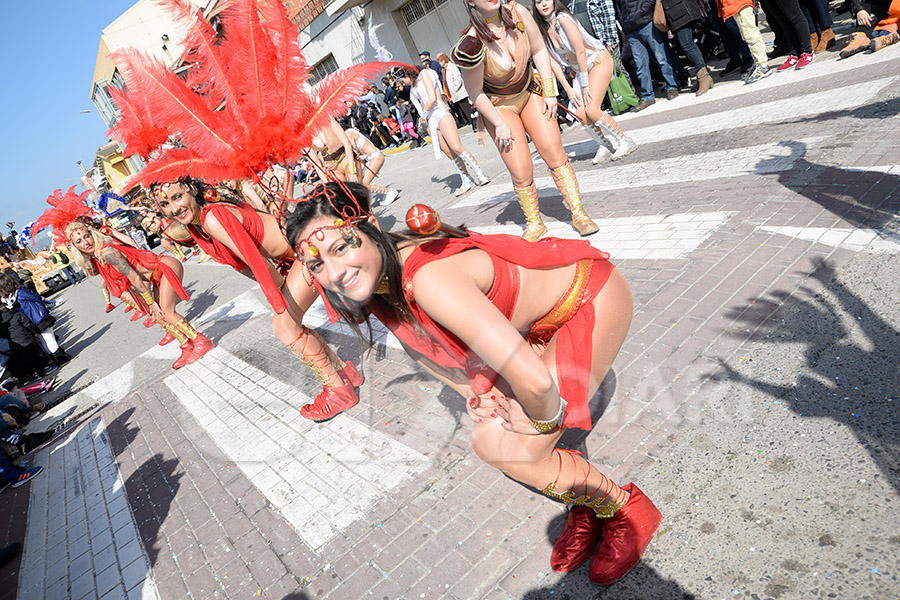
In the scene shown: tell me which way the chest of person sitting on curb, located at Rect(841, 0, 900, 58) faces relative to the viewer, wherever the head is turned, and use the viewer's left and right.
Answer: facing the viewer and to the left of the viewer

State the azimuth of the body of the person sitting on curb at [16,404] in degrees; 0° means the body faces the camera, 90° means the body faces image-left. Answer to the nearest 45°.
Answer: approximately 270°

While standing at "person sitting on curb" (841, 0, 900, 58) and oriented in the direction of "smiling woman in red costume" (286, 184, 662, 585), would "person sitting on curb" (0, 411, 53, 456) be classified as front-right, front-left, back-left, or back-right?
front-right

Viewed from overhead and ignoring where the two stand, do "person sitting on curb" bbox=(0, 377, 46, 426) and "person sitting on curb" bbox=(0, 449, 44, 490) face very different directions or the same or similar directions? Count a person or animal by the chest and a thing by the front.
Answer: same or similar directions

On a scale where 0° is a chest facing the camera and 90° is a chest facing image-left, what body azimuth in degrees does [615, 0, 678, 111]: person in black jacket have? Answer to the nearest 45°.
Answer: approximately 45°

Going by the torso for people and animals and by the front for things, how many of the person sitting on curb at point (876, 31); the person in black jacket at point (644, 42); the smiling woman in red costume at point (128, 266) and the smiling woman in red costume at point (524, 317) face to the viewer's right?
0

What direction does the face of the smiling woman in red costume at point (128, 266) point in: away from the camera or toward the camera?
toward the camera

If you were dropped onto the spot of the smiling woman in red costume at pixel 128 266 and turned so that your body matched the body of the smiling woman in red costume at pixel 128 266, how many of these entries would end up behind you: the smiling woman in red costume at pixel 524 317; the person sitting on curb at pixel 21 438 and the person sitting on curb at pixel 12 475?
0

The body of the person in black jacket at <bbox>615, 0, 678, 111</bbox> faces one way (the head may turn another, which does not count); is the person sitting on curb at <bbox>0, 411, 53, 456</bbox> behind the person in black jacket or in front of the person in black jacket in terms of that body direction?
in front

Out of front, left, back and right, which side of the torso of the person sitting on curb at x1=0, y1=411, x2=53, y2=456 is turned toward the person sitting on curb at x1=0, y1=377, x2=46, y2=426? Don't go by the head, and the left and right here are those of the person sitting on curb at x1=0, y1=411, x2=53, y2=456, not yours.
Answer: left

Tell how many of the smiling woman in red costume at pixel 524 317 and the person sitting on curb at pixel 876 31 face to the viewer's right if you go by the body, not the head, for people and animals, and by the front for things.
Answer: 0
